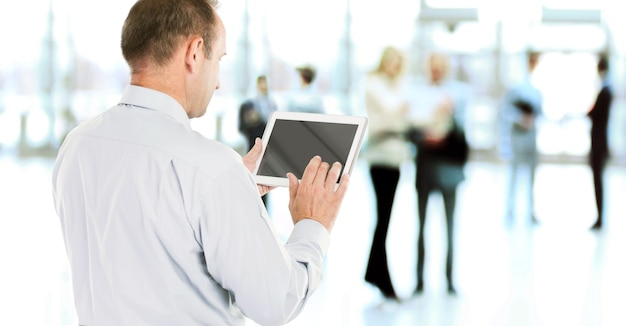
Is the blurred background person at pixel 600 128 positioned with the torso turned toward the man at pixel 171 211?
no

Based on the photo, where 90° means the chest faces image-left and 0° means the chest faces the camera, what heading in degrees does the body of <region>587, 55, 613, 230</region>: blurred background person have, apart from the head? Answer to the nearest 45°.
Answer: approximately 90°

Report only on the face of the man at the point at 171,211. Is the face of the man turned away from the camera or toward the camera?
away from the camera

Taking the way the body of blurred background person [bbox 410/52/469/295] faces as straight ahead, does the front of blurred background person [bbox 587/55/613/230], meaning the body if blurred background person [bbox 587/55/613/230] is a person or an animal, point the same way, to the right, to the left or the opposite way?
to the right

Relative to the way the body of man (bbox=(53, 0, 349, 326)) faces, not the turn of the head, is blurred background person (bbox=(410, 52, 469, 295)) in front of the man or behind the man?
in front

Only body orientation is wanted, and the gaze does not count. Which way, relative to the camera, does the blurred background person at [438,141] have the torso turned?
toward the camera

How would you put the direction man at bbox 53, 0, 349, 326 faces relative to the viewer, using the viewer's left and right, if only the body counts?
facing away from the viewer and to the right of the viewer

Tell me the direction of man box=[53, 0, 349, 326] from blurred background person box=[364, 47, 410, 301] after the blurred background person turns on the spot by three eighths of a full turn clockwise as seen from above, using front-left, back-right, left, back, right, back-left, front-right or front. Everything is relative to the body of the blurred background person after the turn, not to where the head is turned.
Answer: left

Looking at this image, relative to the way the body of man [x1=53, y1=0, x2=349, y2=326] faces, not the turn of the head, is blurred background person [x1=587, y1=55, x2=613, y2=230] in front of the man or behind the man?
in front

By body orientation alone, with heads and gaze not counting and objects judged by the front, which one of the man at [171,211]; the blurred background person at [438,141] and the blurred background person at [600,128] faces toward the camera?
the blurred background person at [438,141]

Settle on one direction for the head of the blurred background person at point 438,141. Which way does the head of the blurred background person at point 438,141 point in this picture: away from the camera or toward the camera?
toward the camera

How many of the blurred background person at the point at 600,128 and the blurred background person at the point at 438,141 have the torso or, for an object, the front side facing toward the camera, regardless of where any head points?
1

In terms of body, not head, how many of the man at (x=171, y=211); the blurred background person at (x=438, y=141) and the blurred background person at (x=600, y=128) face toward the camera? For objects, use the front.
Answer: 1

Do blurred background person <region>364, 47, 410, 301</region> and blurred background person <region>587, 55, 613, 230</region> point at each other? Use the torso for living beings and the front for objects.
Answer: no
